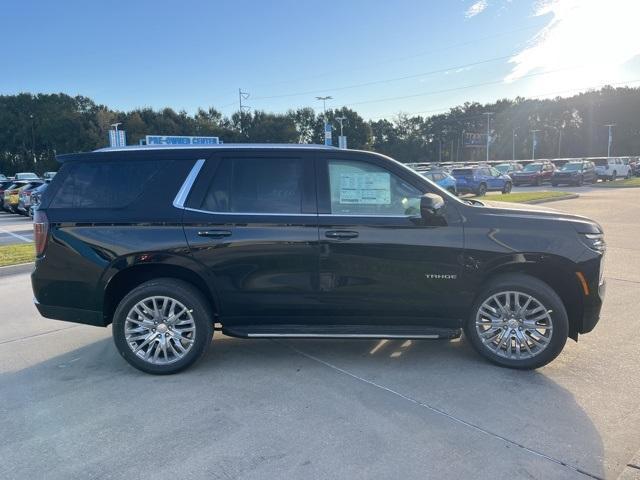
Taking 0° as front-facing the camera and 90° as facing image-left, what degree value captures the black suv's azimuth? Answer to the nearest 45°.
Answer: approximately 270°

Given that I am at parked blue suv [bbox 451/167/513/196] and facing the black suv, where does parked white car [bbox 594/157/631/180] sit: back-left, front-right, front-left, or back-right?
back-left
